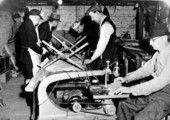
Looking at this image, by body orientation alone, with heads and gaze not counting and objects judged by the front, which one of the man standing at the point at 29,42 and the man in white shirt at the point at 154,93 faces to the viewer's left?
the man in white shirt

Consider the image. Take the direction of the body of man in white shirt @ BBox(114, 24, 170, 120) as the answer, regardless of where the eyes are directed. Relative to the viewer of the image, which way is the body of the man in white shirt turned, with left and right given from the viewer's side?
facing to the left of the viewer

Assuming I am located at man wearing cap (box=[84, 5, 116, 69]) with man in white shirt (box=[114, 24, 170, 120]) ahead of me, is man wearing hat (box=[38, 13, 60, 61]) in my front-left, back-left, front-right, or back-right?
back-right

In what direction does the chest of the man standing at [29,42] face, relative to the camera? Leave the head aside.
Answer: to the viewer's right

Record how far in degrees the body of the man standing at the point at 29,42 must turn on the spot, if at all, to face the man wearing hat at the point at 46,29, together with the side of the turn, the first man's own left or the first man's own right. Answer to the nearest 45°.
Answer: approximately 45° to the first man's own left

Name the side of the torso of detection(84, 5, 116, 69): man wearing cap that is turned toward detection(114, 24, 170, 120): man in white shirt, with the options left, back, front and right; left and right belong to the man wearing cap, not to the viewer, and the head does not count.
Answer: left
